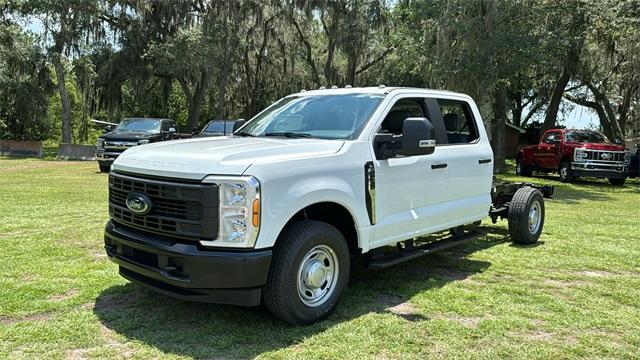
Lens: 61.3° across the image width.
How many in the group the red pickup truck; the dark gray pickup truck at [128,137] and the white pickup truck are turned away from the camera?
0

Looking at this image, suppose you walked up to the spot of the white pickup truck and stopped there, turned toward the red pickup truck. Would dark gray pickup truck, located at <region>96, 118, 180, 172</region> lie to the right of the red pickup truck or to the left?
left

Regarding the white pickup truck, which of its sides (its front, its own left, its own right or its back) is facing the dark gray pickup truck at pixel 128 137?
right

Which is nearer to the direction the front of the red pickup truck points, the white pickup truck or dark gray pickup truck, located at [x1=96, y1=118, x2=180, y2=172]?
the white pickup truck

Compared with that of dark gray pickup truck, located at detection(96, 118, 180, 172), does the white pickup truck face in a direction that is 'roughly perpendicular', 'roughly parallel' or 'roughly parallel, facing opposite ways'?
roughly parallel

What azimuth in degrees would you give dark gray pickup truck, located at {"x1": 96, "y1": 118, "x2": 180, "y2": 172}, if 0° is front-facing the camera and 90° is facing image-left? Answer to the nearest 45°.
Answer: approximately 45°

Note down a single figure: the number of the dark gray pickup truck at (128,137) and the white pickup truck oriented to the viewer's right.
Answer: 0

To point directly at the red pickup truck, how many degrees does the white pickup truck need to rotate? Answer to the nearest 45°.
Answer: approximately 180°

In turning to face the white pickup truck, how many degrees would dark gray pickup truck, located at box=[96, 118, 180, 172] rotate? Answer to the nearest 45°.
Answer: approximately 45° to its left

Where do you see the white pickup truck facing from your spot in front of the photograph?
facing the viewer and to the left of the viewer

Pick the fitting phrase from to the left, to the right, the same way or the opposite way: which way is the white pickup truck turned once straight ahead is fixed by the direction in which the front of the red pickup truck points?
to the right

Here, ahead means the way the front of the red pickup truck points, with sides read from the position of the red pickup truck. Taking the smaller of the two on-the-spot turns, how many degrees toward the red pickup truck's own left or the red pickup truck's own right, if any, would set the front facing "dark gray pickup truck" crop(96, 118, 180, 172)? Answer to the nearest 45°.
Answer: approximately 90° to the red pickup truck's own right

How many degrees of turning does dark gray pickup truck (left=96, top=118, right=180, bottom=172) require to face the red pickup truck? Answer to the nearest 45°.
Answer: approximately 135° to its left

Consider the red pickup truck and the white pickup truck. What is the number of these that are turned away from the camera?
0

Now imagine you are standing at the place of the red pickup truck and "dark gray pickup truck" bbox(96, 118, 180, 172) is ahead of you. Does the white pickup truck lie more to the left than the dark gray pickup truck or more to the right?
left

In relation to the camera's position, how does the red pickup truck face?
facing the viewer and to the right of the viewer
